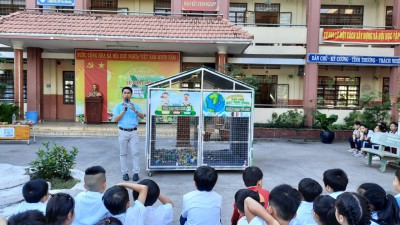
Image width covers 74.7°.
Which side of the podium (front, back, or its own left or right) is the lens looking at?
front

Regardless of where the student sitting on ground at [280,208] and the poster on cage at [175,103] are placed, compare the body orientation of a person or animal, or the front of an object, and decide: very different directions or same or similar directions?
very different directions

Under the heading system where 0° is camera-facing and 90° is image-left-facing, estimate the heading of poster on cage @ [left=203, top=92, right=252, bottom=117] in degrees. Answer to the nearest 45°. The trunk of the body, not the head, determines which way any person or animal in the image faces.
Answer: approximately 0°

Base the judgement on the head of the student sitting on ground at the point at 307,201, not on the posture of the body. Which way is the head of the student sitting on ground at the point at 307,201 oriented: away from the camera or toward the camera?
away from the camera

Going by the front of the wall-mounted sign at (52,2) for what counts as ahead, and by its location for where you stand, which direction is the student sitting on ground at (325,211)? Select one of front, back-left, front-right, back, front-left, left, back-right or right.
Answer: front

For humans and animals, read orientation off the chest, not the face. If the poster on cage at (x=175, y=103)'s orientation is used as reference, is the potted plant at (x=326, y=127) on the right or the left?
on its left

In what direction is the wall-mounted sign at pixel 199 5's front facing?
toward the camera

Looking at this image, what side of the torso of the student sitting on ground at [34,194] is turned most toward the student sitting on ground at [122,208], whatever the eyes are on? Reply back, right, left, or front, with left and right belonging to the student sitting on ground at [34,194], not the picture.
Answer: right

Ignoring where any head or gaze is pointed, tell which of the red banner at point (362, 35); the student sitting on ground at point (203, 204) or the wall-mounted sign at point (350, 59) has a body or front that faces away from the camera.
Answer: the student sitting on ground

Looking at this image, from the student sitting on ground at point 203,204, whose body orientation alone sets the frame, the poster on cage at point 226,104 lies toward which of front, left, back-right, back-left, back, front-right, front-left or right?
front

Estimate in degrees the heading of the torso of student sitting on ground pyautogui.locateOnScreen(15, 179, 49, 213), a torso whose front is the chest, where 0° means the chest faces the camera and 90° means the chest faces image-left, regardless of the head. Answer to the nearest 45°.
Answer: approximately 225°

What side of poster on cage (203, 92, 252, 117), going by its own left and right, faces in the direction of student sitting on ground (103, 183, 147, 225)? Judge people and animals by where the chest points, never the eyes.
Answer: front

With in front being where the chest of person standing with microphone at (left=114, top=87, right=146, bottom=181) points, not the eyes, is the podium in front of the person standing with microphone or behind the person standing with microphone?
behind

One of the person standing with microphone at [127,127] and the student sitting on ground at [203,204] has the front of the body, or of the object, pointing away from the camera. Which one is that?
the student sitting on ground

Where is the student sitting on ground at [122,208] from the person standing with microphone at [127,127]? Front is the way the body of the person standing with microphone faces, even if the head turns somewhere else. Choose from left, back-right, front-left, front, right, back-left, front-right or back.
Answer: front

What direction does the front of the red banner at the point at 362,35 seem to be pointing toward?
toward the camera
